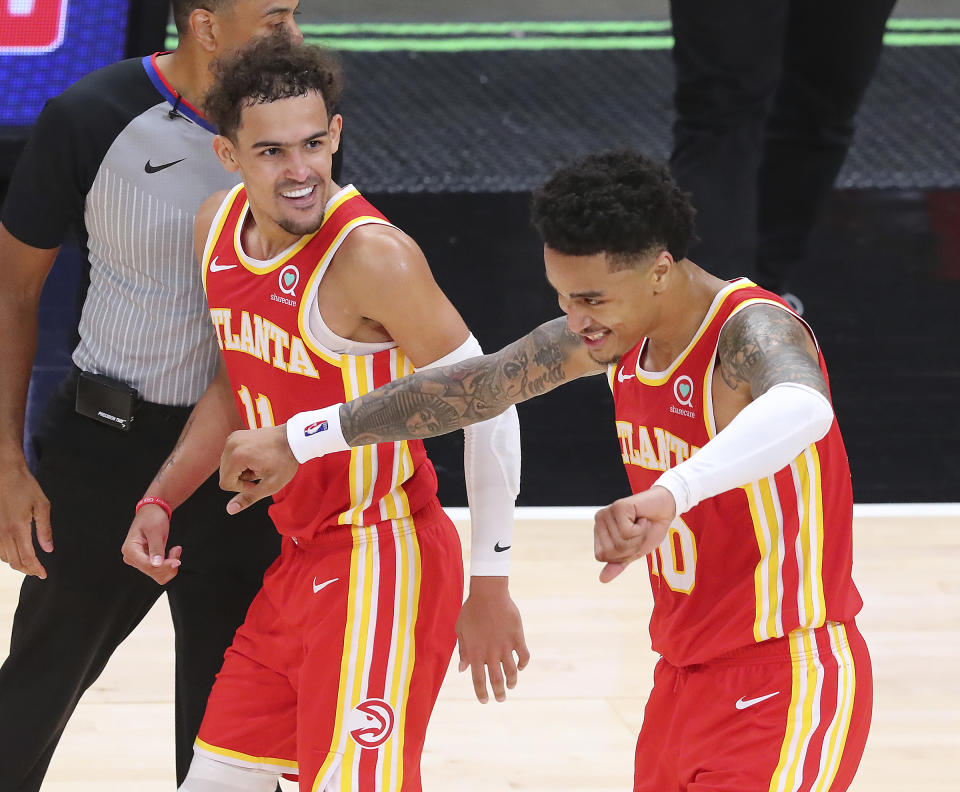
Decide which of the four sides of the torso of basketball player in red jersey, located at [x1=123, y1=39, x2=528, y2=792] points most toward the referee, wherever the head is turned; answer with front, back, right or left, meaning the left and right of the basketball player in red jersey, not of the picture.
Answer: right

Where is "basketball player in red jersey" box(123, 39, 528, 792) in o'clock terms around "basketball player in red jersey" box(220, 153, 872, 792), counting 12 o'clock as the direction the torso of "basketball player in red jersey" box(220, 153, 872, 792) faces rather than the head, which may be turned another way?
"basketball player in red jersey" box(123, 39, 528, 792) is roughly at 2 o'clock from "basketball player in red jersey" box(220, 153, 872, 792).

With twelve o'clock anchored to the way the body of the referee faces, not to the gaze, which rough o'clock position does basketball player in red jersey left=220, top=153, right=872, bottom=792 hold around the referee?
The basketball player in red jersey is roughly at 12 o'clock from the referee.

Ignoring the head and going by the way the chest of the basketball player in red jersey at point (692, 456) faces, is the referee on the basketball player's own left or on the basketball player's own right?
on the basketball player's own right

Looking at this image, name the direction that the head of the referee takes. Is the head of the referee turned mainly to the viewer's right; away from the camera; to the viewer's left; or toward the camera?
to the viewer's right

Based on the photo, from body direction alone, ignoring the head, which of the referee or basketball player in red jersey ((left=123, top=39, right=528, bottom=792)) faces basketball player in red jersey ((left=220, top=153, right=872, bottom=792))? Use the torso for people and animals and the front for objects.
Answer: the referee

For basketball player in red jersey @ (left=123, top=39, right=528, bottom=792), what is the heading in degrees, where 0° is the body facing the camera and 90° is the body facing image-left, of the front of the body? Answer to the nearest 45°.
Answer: approximately 45°
